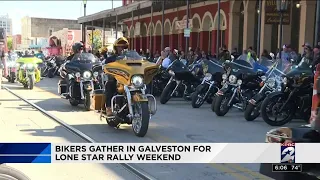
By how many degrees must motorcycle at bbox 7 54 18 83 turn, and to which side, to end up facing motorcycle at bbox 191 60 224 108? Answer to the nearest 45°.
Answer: approximately 45° to its left

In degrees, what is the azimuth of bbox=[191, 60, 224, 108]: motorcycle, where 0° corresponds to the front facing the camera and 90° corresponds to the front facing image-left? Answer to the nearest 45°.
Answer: approximately 45°

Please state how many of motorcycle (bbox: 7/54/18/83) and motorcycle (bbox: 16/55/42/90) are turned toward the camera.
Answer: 2

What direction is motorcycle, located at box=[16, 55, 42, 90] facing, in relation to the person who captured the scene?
facing the viewer

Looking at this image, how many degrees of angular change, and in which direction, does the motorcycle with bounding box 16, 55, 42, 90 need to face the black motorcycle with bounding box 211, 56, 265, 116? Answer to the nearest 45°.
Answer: approximately 45° to its left

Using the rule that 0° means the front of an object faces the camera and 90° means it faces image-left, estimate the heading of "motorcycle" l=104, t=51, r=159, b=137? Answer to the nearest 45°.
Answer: approximately 315°

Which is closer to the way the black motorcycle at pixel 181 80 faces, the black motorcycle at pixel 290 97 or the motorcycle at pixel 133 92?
the motorcycle

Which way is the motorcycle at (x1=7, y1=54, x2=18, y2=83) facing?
toward the camera

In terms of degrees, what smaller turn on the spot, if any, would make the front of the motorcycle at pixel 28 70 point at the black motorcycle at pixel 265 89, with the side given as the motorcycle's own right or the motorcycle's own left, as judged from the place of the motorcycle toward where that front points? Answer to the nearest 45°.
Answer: approximately 45° to the motorcycle's own left

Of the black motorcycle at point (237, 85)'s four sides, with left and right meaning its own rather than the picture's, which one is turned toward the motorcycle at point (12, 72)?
right

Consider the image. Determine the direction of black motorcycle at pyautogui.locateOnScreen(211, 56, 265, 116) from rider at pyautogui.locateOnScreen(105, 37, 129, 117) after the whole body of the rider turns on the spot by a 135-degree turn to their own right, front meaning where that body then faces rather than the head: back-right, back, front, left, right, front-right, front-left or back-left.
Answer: back-right

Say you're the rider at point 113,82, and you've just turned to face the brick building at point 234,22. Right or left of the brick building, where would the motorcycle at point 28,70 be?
left

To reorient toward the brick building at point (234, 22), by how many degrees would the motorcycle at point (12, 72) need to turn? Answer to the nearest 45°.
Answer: approximately 90° to its left
